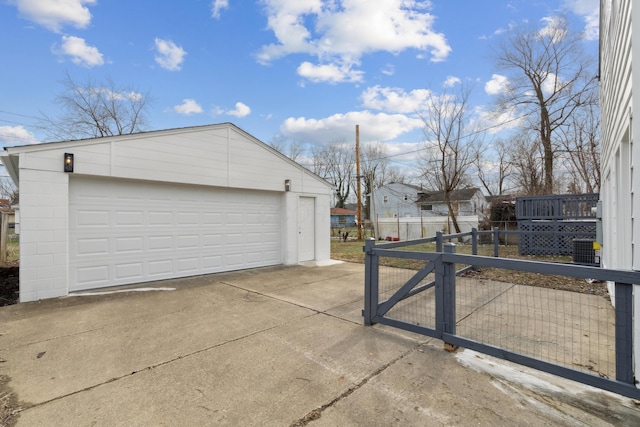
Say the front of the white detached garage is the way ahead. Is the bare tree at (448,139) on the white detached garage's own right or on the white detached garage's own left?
on the white detached garage's own left

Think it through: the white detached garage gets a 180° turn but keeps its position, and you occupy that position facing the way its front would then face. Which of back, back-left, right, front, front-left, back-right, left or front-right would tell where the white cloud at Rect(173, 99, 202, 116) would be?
front-right

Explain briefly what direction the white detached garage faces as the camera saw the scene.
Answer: facing the viewer and to the right of the viewer

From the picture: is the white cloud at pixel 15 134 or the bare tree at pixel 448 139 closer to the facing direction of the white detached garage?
the bare tree

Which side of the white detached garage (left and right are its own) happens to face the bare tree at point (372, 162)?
left
